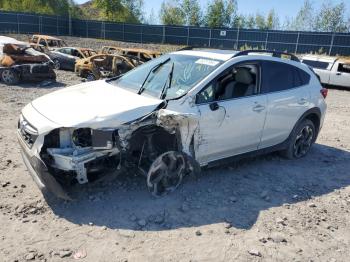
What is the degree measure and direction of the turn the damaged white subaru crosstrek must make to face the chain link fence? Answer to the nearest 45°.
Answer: approximately 135° to its right

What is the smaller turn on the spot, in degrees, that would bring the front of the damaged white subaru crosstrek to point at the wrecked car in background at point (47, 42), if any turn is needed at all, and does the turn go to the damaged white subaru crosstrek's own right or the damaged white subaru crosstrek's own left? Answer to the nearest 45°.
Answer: approximately 90° to the damaged white subaru crosstrek's own right

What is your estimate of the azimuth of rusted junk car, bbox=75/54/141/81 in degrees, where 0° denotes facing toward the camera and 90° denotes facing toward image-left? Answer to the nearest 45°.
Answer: approximately 45°

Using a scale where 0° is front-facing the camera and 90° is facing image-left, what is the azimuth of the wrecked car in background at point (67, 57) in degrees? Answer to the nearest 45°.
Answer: approximately 45°

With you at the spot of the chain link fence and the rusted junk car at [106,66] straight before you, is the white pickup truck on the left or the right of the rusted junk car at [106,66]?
left

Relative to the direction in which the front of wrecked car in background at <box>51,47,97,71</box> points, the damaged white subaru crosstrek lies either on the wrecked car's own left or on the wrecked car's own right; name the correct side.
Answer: on the wrecked car's own left

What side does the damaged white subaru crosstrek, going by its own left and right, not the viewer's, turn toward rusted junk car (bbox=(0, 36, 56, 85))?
right

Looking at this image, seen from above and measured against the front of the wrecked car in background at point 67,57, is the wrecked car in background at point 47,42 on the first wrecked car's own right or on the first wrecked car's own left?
on the first wrecked car's own right

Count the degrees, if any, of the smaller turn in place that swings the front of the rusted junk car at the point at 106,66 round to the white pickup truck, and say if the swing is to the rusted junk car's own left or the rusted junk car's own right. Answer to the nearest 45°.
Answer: approximately 135° to the rusted junk car's own left
